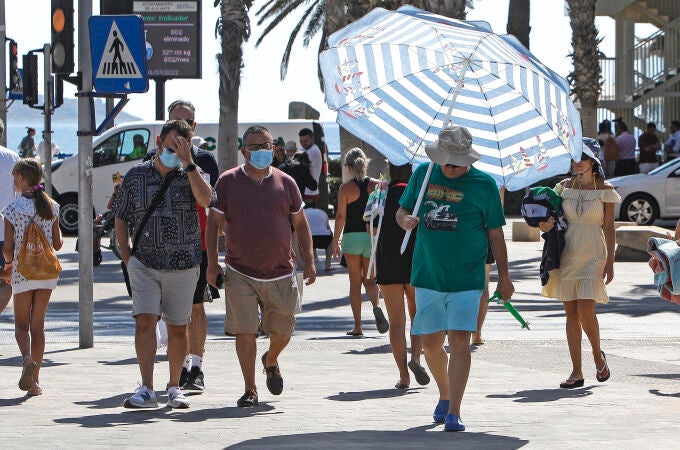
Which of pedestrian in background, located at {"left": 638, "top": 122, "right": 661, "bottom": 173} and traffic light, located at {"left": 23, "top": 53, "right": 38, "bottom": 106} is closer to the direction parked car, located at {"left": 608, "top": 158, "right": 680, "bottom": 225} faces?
the traffic light

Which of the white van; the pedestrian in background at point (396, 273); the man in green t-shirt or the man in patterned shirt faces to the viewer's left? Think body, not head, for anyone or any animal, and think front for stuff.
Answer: the white van

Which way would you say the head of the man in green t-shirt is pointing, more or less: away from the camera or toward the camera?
toward the camera

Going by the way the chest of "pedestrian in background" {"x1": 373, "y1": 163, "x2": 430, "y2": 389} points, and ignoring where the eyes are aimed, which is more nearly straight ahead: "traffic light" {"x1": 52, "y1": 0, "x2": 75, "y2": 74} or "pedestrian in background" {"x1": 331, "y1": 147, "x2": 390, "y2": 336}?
the pedestrian in background

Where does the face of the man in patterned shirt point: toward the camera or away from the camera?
toward the camera

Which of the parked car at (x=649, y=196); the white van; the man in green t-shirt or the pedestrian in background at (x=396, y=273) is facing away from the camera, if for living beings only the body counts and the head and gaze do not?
the pedestrian in background

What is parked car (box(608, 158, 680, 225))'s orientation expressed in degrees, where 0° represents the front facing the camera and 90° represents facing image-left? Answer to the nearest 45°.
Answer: approximately 90°

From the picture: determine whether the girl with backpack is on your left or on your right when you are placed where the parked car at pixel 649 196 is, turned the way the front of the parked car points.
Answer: on your left

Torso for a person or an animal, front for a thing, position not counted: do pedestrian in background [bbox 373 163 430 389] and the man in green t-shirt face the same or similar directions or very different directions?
very different directions

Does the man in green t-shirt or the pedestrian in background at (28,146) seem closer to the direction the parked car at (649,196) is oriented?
the pedestrian in background

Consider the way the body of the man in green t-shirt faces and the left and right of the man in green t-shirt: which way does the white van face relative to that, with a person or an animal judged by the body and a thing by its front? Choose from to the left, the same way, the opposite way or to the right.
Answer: to the right

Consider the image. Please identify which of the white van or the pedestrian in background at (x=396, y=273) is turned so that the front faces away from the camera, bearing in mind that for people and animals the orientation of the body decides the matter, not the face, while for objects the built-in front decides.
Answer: the pedestrian in background

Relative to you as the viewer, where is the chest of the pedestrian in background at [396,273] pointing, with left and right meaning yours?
facing away from the viewer

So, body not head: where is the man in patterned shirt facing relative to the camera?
toward the camera

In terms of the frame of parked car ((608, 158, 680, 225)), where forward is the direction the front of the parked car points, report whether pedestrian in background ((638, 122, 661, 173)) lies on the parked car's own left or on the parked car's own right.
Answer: on the parked car's own right

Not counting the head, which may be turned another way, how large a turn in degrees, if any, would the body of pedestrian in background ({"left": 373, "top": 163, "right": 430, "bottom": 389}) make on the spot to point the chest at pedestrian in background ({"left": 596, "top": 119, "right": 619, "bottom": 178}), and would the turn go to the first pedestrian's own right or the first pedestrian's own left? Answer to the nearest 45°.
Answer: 0° — they already face them

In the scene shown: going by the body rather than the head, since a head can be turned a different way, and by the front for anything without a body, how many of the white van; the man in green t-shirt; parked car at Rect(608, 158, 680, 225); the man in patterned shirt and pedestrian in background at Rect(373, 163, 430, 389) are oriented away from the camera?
1

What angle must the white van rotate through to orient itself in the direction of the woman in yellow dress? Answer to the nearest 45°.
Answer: approximately 90° to its left

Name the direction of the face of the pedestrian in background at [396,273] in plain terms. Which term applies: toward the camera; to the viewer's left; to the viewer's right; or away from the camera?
away from the camera

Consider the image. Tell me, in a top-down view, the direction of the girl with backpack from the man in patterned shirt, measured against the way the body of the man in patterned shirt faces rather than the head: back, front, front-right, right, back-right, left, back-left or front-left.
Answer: back-right

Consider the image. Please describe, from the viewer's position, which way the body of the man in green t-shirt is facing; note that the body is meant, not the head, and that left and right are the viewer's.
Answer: facing the viewer
